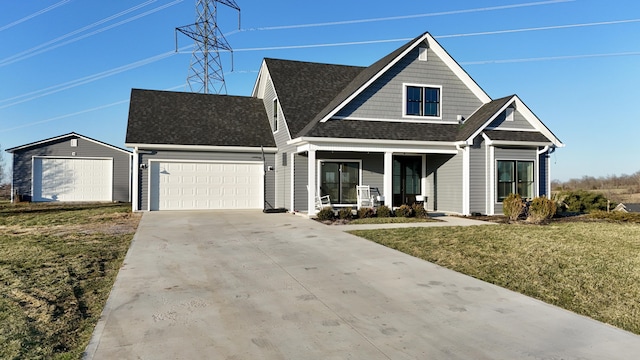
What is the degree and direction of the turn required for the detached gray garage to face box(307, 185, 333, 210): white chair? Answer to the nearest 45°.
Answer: approximately 45° to its left

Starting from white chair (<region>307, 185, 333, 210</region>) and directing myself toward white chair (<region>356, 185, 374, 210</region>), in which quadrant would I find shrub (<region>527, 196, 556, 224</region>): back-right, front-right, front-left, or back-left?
front-right

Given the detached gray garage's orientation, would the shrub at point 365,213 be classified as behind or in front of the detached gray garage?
in front

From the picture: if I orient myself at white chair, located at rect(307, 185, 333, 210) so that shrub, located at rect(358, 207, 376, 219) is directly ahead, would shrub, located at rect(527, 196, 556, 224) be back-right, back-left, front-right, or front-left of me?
front-left

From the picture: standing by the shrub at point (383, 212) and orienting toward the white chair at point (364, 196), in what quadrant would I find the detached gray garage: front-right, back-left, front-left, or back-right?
front-left

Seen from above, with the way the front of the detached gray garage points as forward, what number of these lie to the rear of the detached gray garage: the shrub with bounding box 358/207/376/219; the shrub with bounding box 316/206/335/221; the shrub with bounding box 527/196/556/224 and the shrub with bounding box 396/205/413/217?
0

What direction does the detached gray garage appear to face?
toward the camera

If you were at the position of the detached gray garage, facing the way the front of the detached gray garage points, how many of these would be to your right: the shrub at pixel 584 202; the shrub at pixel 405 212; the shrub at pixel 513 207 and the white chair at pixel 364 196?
0

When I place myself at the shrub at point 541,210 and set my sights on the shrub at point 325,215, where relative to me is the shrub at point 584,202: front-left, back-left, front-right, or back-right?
back-right

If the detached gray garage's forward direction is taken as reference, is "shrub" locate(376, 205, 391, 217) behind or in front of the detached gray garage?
in front

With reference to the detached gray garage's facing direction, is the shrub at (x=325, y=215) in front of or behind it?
in front

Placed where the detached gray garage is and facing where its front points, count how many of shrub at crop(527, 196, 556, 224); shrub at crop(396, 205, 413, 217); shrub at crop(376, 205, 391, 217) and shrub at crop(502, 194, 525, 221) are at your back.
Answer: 0

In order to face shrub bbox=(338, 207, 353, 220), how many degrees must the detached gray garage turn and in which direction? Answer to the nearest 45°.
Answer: approximately 45° to its left

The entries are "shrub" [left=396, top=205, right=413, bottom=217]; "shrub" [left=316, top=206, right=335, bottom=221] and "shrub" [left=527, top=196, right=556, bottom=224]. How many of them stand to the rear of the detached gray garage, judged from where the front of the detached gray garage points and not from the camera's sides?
0
